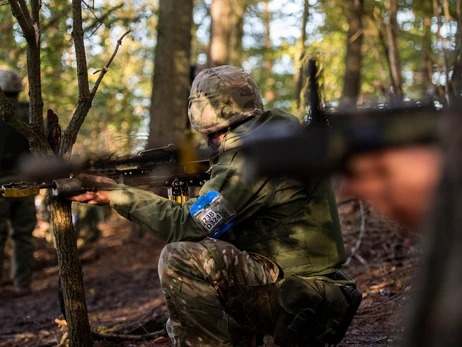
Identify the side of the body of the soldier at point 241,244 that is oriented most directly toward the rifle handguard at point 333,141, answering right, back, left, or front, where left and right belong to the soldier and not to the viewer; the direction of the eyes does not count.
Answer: left

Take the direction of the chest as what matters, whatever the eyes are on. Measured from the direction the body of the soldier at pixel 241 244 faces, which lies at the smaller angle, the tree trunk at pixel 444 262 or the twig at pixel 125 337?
the twig

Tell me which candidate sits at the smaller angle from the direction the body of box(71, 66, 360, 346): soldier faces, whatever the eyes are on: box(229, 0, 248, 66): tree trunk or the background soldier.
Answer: the background soldier

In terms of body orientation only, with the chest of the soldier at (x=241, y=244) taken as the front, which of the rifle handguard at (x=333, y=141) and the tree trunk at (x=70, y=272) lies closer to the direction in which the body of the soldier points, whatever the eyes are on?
the tree trunk

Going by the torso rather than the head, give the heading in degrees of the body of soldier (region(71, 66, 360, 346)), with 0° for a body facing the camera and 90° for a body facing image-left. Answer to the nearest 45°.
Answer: approximately 90°

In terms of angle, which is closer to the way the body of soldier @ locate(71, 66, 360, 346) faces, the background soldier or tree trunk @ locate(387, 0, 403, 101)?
the background soldier

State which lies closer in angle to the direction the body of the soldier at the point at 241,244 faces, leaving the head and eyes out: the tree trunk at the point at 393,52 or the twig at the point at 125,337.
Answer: the twig

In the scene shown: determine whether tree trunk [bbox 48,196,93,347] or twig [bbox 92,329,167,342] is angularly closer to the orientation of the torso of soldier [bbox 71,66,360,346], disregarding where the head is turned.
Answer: the tree trunk

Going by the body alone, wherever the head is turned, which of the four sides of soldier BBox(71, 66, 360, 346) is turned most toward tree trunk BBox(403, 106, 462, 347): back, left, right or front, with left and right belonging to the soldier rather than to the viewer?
left

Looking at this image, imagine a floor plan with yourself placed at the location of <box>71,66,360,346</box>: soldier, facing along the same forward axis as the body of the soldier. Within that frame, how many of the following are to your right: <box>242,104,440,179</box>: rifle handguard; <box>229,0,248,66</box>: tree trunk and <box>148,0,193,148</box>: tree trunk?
2

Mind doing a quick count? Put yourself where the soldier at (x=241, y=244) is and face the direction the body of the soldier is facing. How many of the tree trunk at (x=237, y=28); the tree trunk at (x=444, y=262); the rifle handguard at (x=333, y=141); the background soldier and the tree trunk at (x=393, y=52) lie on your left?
2

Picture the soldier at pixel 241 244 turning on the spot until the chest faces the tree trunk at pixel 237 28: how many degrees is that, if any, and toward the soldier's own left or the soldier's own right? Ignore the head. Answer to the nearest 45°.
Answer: approximately 90° to the soldier's own right

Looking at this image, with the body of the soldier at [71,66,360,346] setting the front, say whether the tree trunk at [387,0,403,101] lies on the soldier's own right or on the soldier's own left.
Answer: on the soldier's own right
